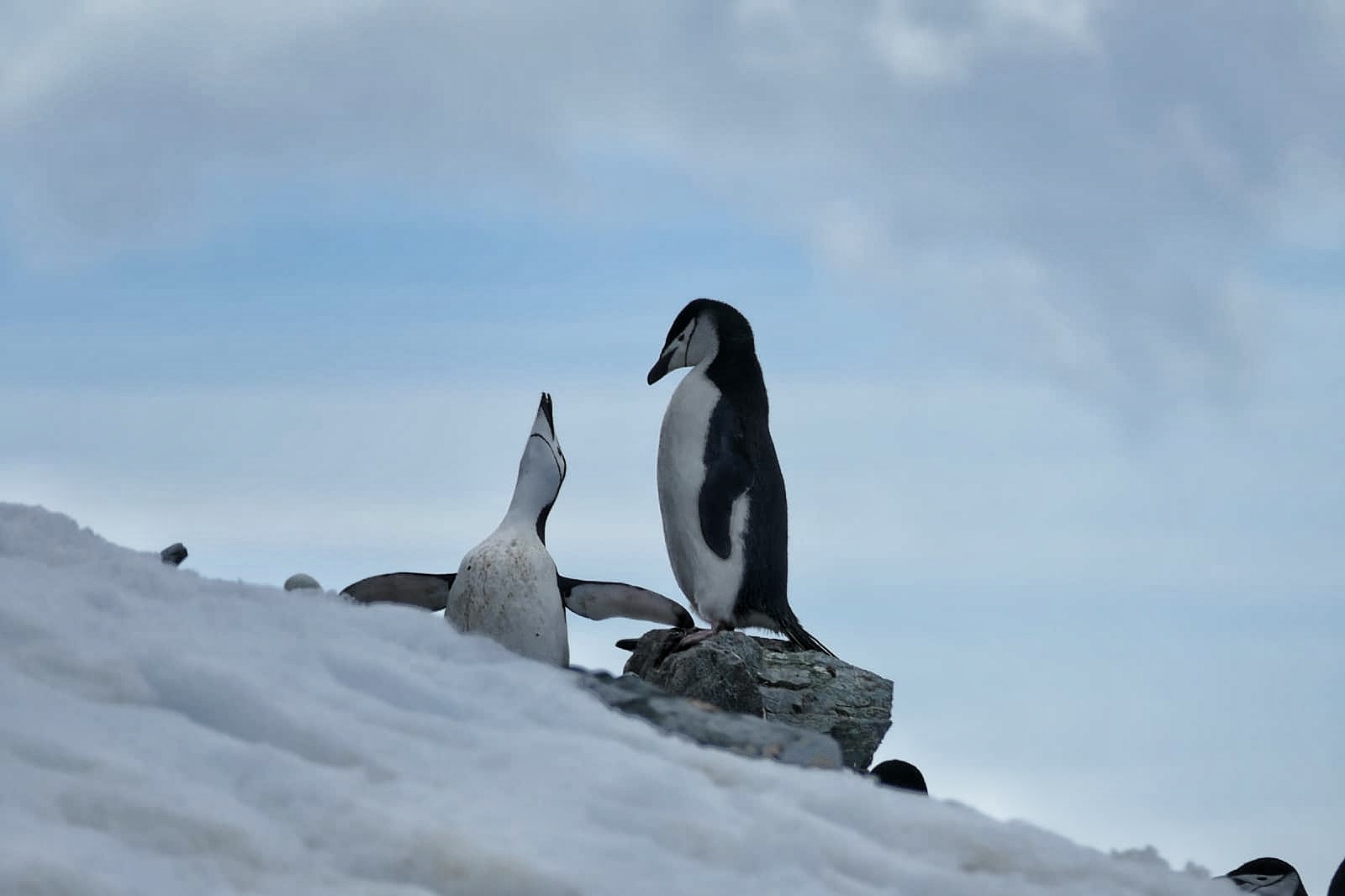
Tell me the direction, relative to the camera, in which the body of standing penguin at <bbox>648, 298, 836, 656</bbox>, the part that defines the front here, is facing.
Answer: to the viewer's left

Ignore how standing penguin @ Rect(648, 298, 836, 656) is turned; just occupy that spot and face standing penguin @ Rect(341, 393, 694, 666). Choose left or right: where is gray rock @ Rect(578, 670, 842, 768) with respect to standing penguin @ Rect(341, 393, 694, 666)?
left
